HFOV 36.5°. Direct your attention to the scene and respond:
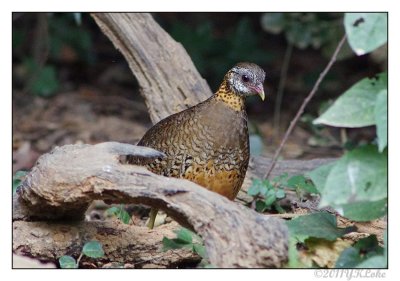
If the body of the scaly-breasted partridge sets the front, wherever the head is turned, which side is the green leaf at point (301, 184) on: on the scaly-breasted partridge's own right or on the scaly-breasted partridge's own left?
on the scaly-breasted partridge's own left

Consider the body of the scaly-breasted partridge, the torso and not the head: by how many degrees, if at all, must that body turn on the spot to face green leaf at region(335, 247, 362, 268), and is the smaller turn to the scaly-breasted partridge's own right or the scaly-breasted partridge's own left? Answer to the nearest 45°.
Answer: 0° — it already faces it

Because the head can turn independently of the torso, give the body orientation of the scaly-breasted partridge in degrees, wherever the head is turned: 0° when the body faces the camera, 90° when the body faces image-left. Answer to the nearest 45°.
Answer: approximately 315°

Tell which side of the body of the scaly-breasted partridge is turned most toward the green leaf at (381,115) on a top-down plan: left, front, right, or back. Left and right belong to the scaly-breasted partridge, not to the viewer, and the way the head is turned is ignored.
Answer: front

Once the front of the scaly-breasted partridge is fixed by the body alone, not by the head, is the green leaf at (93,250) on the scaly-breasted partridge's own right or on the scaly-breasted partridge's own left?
on the scaly-breasted partridge's own right

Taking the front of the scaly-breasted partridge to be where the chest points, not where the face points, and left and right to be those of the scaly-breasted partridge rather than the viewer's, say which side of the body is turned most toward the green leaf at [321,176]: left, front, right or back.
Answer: front

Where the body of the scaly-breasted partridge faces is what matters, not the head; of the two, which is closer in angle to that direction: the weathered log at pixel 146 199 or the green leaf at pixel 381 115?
the green leaf

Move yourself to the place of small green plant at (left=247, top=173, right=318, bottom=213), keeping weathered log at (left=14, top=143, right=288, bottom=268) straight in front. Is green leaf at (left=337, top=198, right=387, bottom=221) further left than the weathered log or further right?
left
